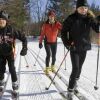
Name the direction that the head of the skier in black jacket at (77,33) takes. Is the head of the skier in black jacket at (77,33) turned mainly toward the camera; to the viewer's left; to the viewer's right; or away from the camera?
toward the camera

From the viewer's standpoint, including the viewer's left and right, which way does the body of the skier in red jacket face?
facing the viewer

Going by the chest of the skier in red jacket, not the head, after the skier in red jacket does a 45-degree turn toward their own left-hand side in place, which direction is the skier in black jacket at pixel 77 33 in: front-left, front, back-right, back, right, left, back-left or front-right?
front-right

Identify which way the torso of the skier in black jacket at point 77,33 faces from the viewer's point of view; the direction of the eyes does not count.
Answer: toward the camera
